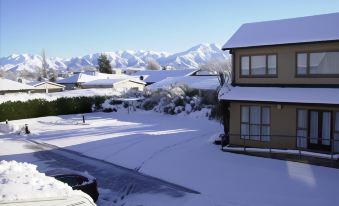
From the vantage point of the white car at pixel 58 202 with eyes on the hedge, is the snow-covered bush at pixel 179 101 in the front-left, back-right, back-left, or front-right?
front-right

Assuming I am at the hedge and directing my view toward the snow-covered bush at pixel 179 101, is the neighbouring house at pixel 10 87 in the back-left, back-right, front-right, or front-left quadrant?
back-left

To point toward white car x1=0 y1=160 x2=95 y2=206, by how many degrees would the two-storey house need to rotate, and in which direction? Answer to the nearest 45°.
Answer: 0° — it already faces it

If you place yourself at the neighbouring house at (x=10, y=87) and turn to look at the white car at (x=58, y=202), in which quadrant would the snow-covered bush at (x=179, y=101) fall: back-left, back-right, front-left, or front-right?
front-left

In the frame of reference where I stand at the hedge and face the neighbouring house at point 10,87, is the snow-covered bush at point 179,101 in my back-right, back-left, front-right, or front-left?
back-right

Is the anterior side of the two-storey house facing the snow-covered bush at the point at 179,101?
no

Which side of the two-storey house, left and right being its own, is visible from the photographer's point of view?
front
